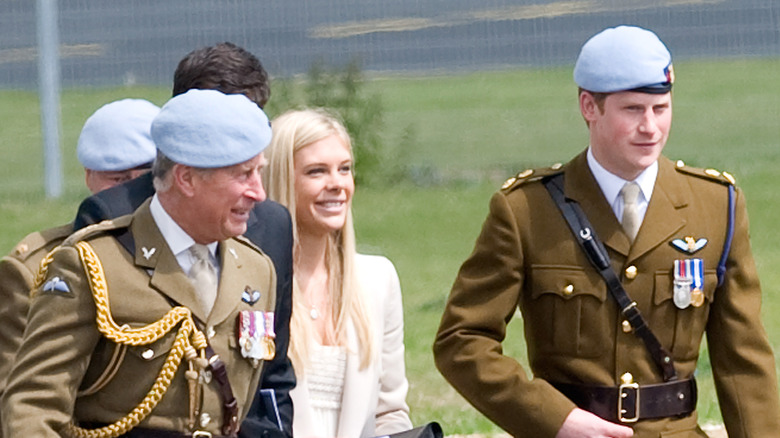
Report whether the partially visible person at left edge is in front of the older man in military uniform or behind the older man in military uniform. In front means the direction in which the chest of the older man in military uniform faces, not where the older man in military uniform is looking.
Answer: behind

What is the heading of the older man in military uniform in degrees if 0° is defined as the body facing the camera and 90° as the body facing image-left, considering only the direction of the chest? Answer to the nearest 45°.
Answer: approximately 315°

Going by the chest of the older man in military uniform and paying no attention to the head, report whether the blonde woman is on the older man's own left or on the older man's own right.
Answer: on the older man's own left

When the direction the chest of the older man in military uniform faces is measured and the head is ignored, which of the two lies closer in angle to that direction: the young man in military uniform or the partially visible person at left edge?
the young man in military uniform
